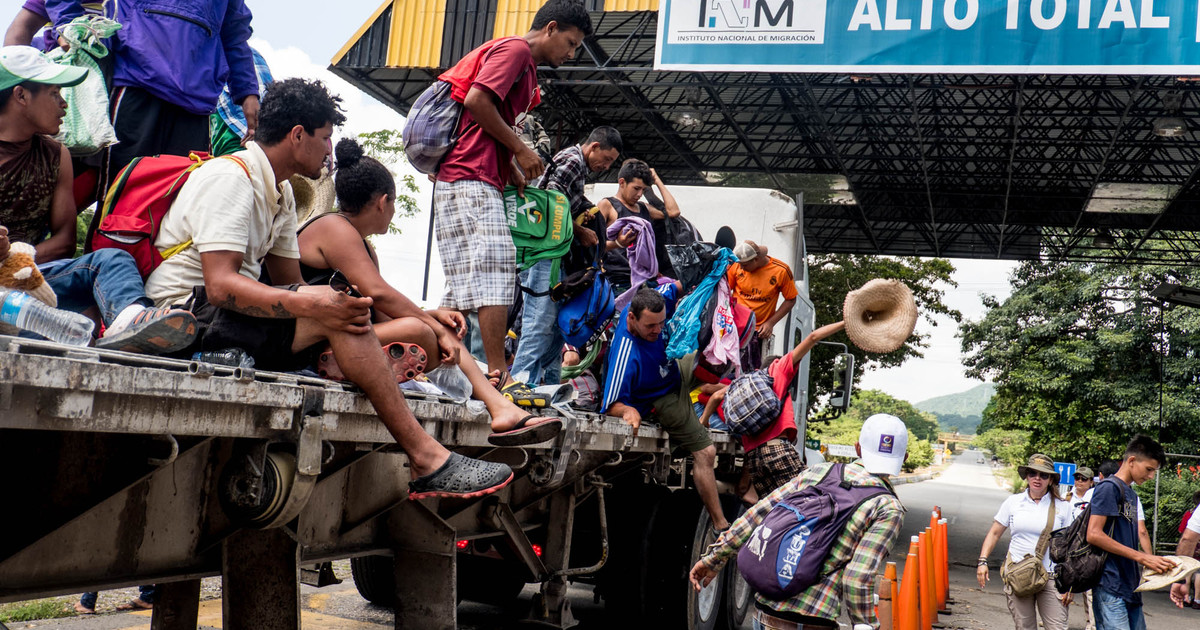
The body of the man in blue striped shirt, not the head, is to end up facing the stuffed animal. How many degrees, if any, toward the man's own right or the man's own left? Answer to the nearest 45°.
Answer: approximately 90° to the man's own right

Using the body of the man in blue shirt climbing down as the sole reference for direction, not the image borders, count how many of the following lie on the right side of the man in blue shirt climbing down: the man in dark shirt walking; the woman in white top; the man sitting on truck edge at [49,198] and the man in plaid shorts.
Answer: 2

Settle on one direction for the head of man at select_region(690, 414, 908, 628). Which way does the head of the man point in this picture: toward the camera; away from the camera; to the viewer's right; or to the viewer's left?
away from the camera

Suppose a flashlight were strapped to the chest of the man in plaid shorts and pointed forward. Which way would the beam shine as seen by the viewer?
to the viewer's right

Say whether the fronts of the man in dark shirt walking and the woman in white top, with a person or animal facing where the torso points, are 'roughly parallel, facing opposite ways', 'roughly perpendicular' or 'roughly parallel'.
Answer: roughly perpendicular

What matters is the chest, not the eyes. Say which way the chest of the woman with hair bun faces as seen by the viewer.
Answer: to the viewer's right

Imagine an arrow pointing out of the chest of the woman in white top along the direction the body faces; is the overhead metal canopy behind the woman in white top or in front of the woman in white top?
behind

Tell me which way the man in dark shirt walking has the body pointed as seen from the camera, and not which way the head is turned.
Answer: to the viewer's right

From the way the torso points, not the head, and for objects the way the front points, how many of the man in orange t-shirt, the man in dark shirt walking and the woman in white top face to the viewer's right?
1

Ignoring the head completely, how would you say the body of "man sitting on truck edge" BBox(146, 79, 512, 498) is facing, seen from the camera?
to the viewer's right

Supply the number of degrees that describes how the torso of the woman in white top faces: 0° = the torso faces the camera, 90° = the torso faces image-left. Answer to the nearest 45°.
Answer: approximately 0°

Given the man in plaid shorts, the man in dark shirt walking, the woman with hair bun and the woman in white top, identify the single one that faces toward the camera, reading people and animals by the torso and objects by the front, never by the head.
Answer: the woman in white top

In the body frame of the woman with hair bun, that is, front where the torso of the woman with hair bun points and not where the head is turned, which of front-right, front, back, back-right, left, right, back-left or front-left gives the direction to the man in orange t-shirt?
front-left

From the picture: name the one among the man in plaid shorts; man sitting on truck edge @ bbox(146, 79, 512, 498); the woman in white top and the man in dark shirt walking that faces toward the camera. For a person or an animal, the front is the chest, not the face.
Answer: the woman in white top

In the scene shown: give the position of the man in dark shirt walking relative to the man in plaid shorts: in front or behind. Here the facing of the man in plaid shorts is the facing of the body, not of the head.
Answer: in front
